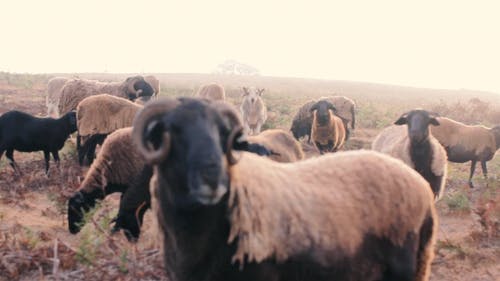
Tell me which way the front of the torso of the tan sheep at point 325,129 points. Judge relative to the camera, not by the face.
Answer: toward the camera

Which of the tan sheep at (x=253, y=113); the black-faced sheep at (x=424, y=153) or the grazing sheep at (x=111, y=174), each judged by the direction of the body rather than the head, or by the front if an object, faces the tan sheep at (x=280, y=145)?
the tan sheep at (x=253, y=113)

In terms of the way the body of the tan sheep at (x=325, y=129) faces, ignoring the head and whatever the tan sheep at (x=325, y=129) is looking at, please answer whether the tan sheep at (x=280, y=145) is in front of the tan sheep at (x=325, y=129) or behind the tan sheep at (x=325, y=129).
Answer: in front

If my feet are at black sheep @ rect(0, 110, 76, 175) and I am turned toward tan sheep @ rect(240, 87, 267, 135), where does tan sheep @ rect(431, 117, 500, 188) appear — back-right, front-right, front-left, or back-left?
front-right

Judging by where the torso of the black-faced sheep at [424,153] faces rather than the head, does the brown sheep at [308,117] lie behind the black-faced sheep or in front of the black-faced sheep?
behind

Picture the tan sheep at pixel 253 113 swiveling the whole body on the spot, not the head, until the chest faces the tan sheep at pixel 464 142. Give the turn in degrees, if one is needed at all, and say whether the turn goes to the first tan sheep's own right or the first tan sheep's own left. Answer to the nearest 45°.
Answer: approximately 45° to the first tan sheep's own left

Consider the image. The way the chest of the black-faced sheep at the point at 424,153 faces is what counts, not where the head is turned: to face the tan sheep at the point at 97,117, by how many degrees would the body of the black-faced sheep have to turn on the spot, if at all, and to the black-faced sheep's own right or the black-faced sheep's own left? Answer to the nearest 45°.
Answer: approximately 135° to the black-faced sheep's own right

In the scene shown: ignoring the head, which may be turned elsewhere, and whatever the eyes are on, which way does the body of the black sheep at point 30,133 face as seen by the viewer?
to the viewer's right

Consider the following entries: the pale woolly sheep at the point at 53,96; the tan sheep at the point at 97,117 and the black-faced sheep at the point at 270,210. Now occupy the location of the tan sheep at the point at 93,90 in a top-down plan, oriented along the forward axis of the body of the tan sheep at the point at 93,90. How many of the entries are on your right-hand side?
2

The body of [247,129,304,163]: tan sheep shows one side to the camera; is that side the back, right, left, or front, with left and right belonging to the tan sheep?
left

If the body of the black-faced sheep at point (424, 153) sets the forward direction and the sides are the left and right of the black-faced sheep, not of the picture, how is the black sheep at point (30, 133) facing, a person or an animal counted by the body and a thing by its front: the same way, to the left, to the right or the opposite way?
to the left

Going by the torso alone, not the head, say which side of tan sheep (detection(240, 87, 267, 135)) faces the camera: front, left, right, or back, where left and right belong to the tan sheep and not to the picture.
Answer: front

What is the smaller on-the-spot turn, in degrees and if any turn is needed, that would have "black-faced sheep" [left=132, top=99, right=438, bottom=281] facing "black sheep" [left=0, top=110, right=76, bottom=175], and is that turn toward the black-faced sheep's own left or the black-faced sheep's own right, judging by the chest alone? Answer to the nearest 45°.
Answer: approximately 90° to the black-faced sheep's own right

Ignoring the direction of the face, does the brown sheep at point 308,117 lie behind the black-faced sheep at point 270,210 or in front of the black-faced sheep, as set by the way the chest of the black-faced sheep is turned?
behind

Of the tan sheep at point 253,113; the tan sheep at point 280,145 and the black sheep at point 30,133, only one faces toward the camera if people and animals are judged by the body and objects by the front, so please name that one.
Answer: the tan sheep at point 253,113

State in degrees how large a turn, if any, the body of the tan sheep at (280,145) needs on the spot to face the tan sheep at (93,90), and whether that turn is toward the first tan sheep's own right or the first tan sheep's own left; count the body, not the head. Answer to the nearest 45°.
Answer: approximately 45° to the first tan sheep's own right
